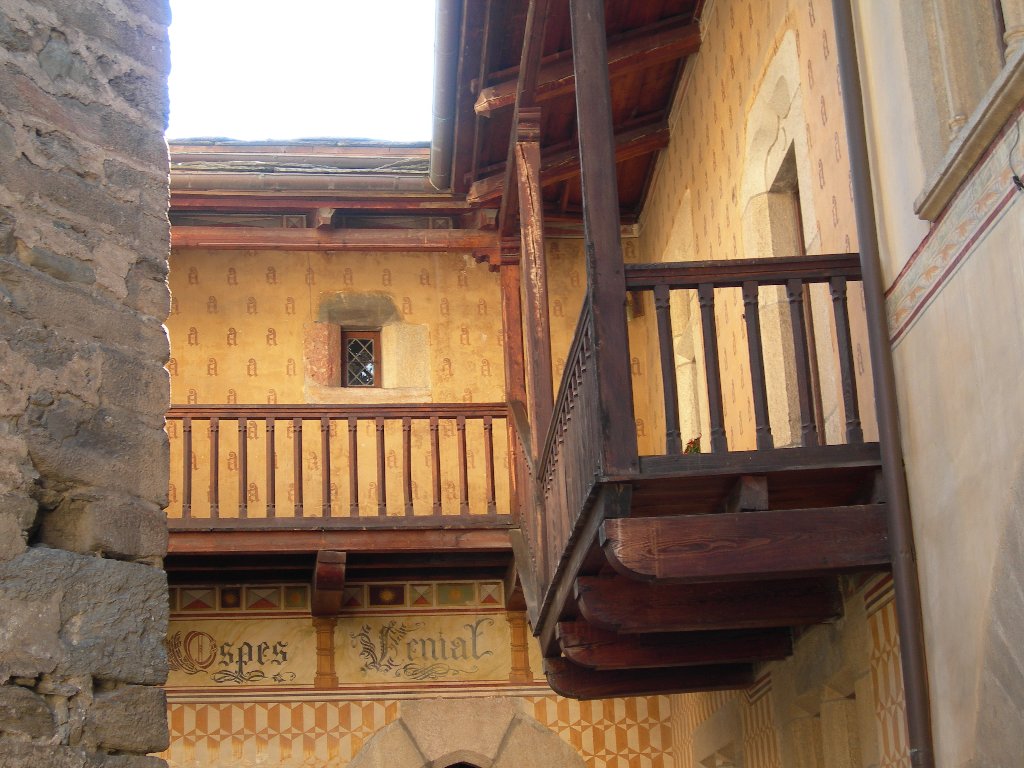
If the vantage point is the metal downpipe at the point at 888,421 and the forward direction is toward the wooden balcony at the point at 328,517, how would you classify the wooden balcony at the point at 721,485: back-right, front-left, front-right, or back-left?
front-left

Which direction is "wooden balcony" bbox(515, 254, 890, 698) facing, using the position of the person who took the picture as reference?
facing to the left of the viewer

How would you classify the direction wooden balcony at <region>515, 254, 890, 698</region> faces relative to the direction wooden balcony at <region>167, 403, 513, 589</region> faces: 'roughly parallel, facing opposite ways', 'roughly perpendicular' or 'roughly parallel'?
roughly perpendicular

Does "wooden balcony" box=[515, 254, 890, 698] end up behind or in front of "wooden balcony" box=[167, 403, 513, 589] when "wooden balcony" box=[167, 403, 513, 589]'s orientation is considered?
in front

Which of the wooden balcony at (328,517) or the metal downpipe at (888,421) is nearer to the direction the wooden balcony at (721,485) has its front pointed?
the wooden balcony

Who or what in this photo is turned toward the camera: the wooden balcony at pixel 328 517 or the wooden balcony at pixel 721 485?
the wooden balcony at pixel 328 517

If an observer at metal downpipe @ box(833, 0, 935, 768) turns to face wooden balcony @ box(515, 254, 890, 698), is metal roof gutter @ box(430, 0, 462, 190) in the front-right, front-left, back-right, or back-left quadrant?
front-right

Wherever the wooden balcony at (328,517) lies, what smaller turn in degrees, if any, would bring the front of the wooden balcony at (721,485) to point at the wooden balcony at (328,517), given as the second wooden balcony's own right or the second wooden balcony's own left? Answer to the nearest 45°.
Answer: approximately 45° to the second wooden balcony's own right

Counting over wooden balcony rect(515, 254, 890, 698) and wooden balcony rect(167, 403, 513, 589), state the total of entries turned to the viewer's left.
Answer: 1

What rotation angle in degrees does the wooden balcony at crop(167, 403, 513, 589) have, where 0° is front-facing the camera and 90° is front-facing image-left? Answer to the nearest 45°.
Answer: approximately 0°
